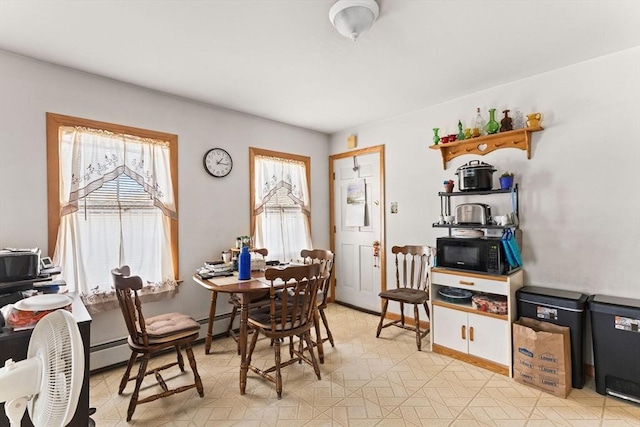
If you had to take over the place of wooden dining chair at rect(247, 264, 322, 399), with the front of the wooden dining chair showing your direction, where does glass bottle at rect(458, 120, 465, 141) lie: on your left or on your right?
on your right

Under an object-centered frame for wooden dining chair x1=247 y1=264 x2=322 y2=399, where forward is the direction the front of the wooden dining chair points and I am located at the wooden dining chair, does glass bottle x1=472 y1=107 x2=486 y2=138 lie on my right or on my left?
on my right

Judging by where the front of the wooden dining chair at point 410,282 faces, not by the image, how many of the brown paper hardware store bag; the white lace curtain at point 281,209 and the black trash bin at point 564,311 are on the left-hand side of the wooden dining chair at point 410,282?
2

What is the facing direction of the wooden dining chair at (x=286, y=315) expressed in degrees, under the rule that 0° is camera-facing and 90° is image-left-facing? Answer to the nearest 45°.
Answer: approximately 135°

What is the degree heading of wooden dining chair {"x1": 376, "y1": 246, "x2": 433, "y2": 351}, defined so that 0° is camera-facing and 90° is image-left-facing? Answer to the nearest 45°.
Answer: approximately 45°
